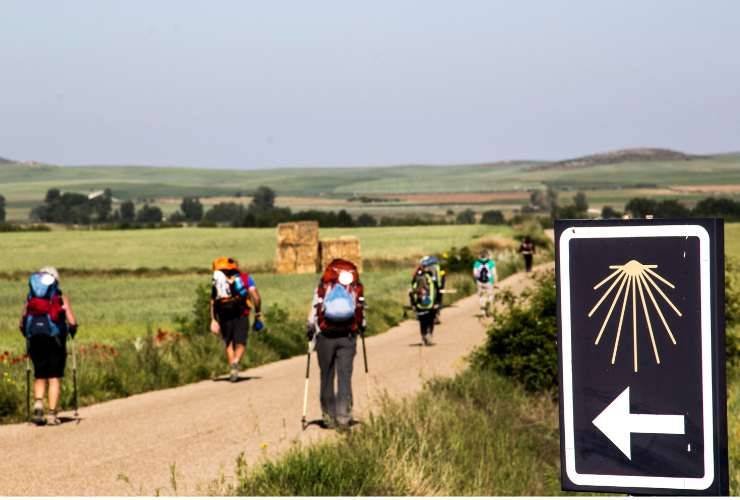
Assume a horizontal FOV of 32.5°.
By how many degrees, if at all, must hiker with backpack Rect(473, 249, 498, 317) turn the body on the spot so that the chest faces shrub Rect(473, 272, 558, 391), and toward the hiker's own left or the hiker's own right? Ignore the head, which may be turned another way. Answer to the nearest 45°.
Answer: approximately 180°

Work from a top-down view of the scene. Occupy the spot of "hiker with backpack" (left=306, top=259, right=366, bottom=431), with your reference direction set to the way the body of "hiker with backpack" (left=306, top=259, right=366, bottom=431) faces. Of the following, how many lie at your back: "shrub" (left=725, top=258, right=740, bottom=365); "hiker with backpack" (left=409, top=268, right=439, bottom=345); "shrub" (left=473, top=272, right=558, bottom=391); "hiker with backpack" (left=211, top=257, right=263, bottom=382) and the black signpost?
1

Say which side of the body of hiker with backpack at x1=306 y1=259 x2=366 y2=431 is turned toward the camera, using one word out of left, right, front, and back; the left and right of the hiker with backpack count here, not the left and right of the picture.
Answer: back

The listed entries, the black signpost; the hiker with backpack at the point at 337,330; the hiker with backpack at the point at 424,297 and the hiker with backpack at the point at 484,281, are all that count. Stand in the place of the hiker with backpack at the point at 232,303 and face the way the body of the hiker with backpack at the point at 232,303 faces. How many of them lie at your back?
2

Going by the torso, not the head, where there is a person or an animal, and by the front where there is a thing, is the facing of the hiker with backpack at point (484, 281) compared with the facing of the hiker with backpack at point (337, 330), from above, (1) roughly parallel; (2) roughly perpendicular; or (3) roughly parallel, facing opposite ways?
roughly parallel

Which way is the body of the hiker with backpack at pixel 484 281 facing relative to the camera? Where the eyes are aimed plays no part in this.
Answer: away from the camera

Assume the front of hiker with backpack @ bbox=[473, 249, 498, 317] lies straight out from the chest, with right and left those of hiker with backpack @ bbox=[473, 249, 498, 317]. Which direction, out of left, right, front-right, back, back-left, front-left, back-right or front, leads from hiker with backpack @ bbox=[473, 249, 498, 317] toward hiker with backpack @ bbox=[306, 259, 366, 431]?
back

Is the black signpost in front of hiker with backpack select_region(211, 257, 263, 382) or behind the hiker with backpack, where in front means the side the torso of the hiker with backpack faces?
behind

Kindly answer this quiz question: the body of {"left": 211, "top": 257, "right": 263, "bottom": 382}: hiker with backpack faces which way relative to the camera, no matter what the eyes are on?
away from the camera

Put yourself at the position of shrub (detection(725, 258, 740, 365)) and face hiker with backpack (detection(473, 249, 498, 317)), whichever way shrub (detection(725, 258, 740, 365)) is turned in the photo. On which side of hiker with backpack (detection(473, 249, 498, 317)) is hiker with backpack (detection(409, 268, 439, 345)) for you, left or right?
left

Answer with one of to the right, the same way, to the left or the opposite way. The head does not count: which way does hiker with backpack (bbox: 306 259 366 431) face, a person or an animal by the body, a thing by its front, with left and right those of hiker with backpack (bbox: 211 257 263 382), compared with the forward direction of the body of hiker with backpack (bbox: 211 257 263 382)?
the same way

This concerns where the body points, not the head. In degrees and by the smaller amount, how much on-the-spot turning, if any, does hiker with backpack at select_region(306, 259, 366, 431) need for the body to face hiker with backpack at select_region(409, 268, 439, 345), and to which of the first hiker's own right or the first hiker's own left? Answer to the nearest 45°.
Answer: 0° — they already face them

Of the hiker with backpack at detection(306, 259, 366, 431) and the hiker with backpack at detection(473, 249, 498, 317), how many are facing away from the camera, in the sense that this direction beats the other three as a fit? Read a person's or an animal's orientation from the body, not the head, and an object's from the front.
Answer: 2

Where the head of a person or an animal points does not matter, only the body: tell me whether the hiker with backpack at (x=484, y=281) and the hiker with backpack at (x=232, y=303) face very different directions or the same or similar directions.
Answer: same or similar directions

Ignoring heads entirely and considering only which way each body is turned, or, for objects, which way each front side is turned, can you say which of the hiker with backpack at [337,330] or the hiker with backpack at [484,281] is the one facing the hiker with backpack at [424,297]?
the hiker with backpack at [337,330]

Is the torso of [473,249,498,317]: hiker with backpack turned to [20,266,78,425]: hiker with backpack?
no
